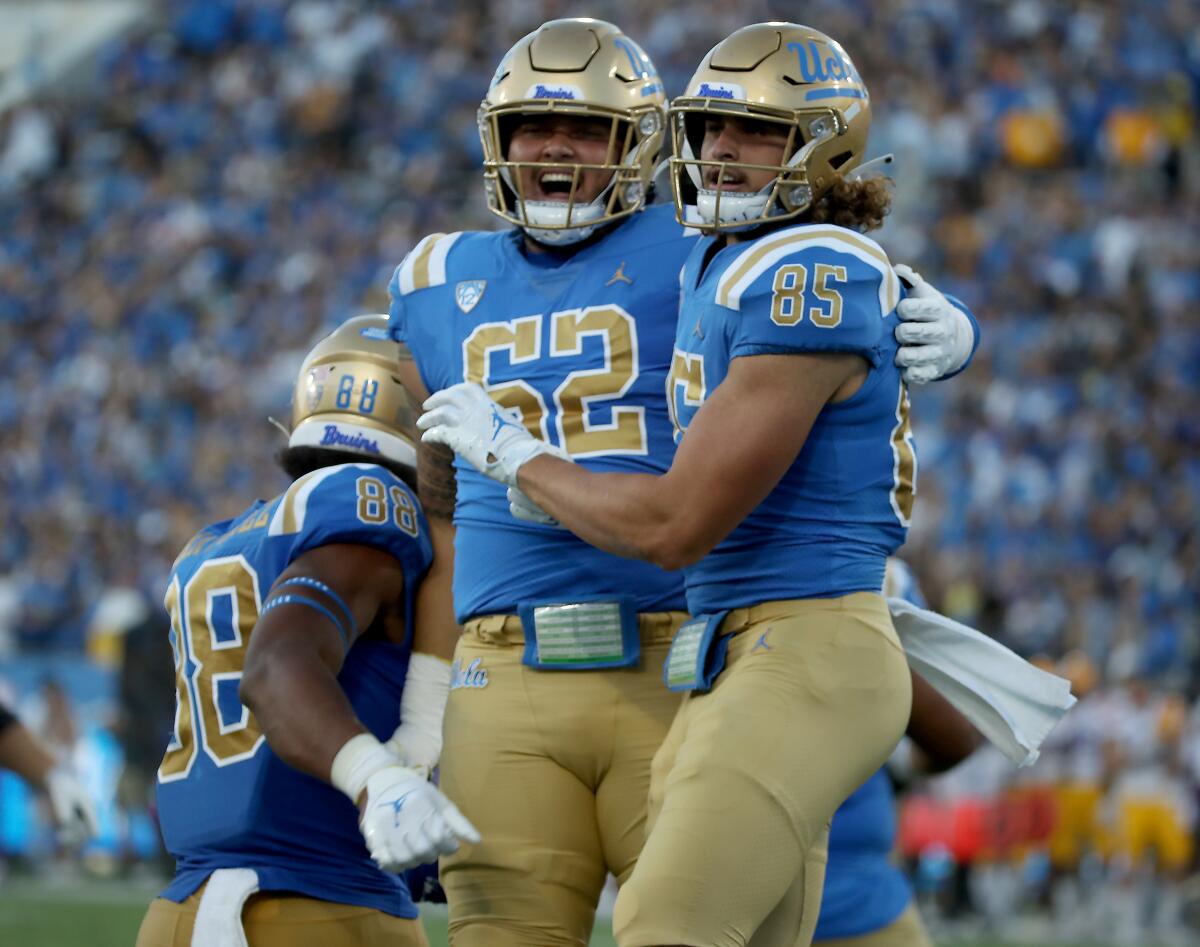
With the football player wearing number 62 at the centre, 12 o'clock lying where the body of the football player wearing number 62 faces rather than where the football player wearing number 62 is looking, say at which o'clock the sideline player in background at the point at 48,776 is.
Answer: The sideline player in background is roughly at 4 o'clock from the football player wearing number 62.

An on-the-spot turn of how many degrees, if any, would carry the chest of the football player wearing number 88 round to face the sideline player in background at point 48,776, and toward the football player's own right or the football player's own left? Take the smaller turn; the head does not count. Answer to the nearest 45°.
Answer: approximately 90° to the football player's own left

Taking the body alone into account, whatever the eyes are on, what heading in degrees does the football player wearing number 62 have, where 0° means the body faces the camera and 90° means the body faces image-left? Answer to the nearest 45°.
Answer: approximately 0°

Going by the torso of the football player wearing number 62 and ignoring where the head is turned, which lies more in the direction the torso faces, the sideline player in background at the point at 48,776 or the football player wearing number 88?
the football player wearing number 88

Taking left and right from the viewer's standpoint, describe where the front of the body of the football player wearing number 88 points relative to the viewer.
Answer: facing away from the viewer and to the right of the viewer

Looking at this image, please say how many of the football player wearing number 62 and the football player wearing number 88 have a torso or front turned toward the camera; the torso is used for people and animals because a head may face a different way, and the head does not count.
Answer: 1

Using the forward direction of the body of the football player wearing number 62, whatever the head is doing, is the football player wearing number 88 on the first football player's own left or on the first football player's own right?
on the first football player's own right
